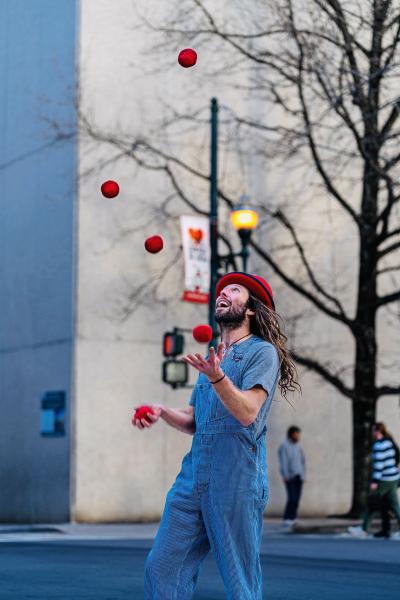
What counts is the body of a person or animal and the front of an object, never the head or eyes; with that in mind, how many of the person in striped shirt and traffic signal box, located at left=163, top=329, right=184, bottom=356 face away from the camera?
0

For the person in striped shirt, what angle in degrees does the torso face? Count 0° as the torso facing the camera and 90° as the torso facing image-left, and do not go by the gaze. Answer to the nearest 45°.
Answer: approximately 90°

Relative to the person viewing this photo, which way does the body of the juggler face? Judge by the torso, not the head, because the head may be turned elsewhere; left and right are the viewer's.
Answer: facing the viewer and to the left of the viewer

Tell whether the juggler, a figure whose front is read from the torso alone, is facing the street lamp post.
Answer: no

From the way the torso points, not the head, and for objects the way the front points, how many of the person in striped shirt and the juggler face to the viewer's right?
0

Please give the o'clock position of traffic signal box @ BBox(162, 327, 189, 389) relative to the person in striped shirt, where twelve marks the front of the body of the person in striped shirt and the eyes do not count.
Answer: The traffic signal box is roughly at 1 o'clock from the person in striped shirt.

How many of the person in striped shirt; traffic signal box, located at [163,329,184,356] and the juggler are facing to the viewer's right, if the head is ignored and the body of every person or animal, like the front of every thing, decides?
0

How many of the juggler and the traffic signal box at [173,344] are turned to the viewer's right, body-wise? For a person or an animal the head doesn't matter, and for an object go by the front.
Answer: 0

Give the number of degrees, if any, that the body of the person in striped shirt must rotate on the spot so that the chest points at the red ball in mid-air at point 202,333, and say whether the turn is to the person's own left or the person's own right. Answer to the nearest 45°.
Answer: approximately 90° to the person's own left

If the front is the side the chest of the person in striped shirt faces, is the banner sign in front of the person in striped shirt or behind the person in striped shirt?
in front

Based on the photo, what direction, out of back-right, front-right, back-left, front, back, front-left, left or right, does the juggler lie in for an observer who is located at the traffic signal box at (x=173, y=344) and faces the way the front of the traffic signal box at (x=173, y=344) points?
front-left
